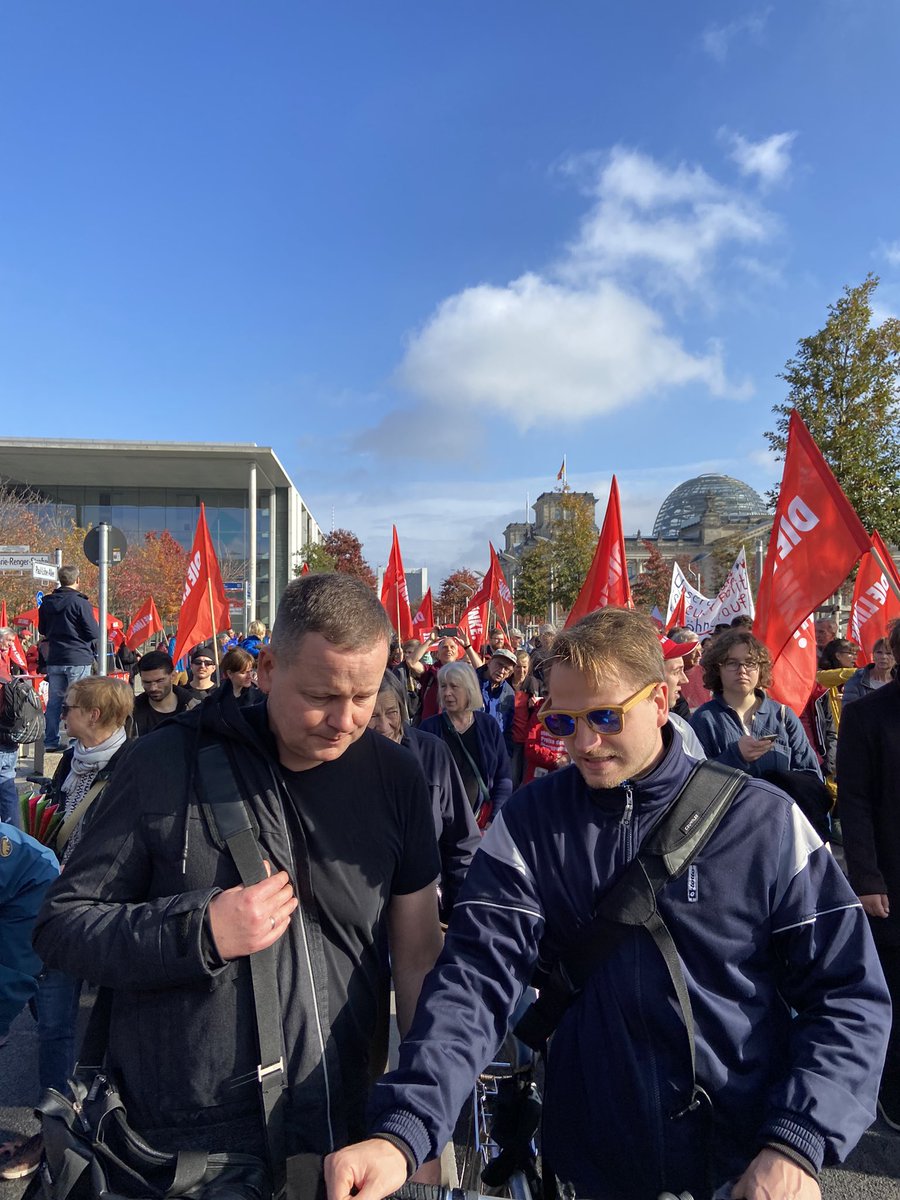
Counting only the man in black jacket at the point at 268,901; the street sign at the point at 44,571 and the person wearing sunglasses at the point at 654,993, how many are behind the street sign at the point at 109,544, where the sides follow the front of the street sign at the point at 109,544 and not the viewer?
2

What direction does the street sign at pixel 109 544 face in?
away from the camera

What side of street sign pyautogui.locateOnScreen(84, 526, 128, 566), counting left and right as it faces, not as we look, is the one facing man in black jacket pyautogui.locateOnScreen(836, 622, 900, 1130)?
back

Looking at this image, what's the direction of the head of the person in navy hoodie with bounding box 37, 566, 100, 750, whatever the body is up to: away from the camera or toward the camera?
away from the camera

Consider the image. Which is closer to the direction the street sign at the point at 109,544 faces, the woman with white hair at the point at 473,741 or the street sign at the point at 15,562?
the street sign

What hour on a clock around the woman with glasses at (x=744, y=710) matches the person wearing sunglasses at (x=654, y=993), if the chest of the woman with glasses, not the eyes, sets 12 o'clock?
The person wearing sunglasses is roughly at 12 o'clock from the woman with glasses.

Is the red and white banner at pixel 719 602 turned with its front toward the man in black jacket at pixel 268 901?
yes

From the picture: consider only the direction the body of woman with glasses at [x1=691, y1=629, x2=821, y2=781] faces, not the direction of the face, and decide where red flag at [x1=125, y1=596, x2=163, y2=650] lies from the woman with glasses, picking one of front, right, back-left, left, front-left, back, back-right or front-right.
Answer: back-right

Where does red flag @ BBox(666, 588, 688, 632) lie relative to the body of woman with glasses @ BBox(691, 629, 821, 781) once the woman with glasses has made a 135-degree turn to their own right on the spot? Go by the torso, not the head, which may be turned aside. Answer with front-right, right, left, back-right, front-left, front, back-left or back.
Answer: front-right

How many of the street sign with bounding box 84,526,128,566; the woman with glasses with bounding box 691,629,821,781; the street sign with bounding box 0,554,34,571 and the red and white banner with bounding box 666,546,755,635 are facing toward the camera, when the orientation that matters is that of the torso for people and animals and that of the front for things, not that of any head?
3

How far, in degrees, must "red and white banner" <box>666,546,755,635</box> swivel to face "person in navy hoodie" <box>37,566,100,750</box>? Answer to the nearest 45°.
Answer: approximately 45° to its right

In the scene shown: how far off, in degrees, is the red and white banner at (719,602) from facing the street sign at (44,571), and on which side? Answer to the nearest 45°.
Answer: approximately 45° to its right
